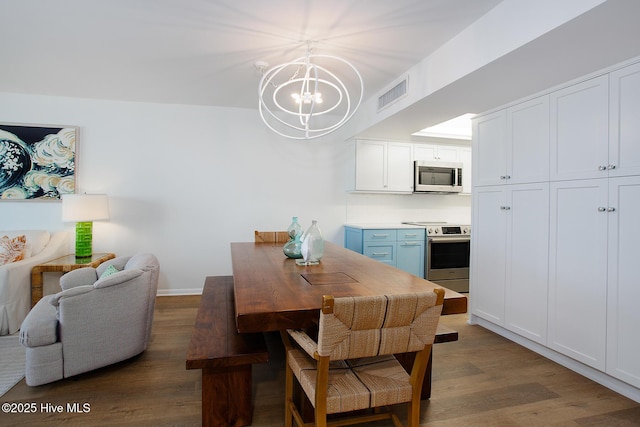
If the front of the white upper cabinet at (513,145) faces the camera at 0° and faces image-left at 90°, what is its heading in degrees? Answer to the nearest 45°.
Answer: approximately 45°
